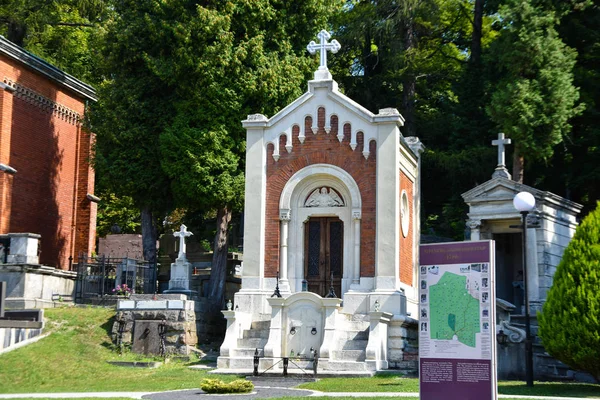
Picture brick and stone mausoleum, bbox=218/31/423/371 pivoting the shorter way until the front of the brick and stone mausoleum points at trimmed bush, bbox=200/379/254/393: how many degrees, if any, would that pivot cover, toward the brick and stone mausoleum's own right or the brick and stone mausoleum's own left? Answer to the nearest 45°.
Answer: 0° — it already faces it

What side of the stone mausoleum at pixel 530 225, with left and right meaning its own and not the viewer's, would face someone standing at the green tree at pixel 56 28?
right

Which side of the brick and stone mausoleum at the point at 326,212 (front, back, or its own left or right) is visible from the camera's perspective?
front

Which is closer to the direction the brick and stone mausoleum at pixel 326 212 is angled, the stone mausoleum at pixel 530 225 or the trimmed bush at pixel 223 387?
the trimmed bush

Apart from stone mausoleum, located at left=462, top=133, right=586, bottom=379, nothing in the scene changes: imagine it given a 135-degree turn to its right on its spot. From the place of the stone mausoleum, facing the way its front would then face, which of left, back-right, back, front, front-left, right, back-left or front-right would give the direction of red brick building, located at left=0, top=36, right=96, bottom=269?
left

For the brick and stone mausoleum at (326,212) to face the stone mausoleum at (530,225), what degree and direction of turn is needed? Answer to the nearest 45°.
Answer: approximately 90° to its left

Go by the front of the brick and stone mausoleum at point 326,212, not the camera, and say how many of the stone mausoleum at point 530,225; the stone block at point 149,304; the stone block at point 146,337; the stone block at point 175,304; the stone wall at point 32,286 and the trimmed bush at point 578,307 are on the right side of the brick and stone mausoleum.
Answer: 4

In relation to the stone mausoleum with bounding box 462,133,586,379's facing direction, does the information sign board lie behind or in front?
in front

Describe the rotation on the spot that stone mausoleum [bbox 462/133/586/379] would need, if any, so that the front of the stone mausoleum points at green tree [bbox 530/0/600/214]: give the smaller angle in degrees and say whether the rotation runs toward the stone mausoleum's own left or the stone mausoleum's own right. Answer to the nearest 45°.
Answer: approximately 135° to the stone mausoleum's own right

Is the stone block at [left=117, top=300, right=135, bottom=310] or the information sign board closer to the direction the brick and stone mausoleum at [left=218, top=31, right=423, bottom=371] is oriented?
the information sign board

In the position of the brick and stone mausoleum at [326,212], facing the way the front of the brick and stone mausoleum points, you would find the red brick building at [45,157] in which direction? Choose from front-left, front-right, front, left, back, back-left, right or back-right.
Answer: back-right

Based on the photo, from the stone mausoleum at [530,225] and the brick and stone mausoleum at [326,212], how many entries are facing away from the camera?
0

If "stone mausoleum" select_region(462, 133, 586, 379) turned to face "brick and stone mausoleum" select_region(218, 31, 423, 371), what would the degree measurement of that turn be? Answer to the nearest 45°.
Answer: approximately 45° to its right

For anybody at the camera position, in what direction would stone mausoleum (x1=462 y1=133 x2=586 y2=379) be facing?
facing the viewer and to the left of the viewer

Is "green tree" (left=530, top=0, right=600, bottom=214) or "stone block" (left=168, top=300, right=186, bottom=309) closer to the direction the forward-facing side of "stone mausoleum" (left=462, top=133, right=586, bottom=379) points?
the stone block
